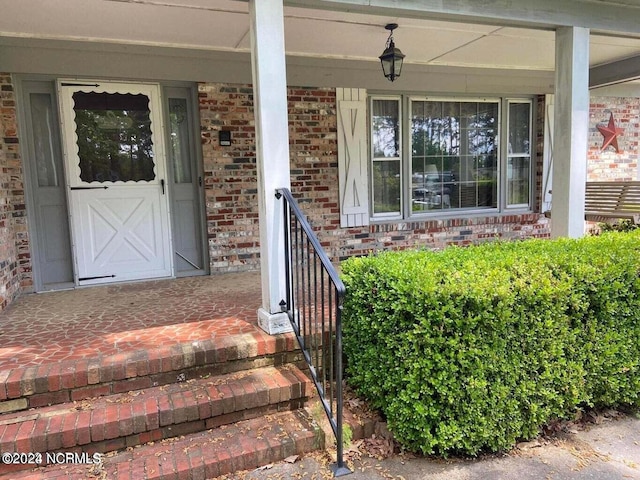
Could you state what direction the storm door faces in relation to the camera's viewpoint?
facing the viewer

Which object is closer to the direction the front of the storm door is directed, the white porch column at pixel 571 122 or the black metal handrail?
the black metal handrail

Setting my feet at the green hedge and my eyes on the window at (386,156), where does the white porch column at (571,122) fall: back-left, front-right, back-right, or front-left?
front-right

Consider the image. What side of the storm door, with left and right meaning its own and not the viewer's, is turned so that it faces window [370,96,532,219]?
left

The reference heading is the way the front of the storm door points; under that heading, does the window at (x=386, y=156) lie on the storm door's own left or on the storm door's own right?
on the storm door's own left

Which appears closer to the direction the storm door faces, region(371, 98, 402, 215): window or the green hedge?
the green hedge

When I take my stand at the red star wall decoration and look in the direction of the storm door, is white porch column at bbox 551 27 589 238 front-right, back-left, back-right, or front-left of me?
front-left

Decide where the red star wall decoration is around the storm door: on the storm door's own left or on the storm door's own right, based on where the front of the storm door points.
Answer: on the storm door's own left

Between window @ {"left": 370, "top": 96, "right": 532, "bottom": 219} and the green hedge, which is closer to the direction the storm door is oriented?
the green hedge

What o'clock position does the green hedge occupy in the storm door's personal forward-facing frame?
The green hedge is roughly at 11 o'clock from the storm door.
